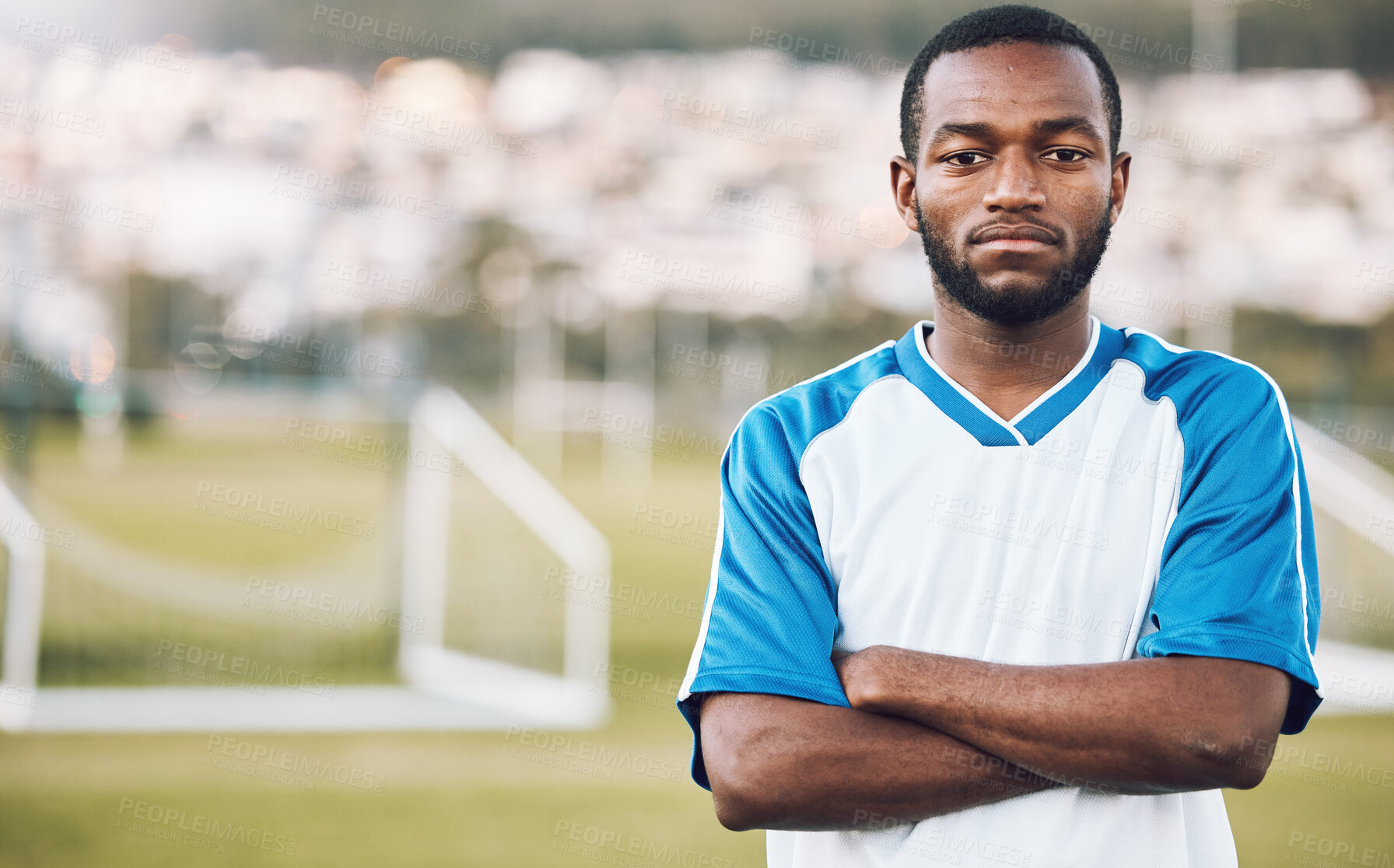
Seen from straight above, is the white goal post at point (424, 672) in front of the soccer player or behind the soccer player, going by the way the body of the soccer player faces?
behind

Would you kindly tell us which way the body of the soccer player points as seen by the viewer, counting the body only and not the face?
toward the camera

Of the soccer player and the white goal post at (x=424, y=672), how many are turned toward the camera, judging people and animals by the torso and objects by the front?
1
